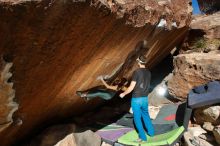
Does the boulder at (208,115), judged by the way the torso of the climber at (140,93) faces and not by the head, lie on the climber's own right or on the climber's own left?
on the climber's own right

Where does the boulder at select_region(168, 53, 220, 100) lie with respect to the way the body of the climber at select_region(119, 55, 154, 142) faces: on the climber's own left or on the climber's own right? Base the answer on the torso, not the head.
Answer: on the climber's own right

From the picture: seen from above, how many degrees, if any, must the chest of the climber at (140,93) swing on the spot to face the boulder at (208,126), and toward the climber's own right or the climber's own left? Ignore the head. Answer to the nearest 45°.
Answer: approximately 135° to the climber's own right

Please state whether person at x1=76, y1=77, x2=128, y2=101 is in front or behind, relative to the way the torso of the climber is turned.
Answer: in front

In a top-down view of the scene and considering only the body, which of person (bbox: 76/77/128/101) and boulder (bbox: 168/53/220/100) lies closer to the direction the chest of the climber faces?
the person

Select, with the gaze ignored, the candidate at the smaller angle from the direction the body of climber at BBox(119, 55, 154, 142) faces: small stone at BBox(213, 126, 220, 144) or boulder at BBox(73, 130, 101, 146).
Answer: the boulder

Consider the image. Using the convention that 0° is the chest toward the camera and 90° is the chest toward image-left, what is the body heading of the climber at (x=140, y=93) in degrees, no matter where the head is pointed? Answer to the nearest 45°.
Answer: approximately 135°

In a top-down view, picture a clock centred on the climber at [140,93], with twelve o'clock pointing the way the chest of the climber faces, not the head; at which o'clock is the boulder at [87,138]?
The boulder is roughly at 10 o'clock from the climber.
